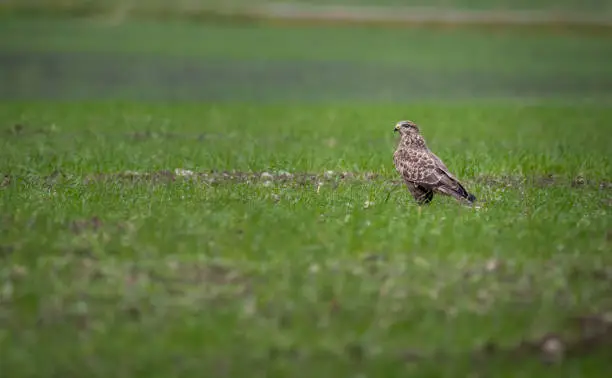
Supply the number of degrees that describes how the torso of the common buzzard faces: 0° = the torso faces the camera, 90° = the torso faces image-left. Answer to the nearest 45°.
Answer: approximately 90°
